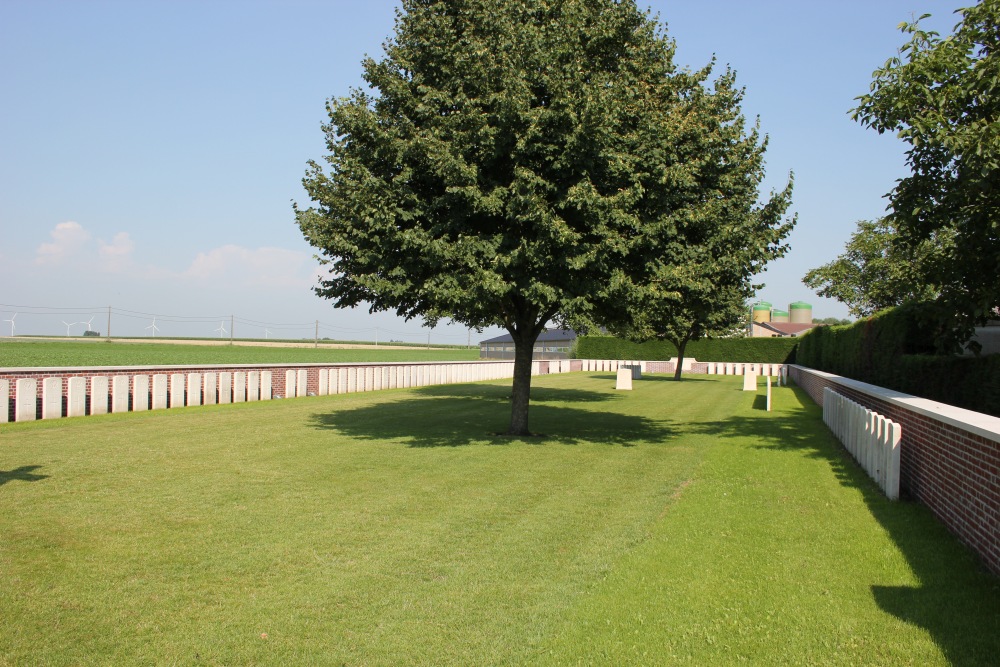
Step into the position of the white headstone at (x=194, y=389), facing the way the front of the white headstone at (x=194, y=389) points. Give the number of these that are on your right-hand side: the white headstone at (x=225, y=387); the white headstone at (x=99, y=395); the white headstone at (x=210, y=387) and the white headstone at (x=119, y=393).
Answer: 2

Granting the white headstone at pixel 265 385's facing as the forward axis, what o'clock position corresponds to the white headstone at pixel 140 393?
the white headstone at pixel 140 393 is roughly at 3 o'clock from the white headstone at pixel 265 385.

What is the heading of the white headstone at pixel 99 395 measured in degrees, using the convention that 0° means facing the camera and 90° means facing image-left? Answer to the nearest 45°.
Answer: approximately 315°

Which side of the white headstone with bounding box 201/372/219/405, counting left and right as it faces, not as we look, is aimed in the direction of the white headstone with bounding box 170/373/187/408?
right

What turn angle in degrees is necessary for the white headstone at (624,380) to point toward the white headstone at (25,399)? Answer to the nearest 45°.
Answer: approximately 45° to its right

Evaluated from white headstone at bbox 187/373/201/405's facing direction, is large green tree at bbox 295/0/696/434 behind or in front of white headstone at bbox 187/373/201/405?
in front

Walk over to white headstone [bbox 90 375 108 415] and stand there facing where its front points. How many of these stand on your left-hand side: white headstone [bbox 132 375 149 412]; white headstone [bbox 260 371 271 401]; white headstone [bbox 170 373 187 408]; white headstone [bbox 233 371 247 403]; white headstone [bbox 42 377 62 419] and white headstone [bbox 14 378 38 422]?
4

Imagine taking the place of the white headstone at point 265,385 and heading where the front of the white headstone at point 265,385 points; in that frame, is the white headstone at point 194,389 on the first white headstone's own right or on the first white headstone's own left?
on the first white headstone's own right

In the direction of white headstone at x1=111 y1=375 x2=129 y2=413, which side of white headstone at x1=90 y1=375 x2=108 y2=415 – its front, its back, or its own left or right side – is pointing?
left
